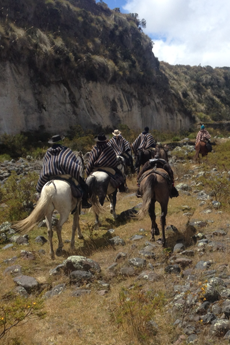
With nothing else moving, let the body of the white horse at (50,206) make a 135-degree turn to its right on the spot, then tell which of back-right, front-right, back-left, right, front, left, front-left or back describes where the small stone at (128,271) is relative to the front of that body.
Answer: front-left

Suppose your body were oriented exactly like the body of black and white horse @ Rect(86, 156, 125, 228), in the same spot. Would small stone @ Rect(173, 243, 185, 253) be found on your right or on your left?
on your right

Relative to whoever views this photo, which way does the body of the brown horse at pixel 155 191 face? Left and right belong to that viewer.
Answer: facing away from the viewer

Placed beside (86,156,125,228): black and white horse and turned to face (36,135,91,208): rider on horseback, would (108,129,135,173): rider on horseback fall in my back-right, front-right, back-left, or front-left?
back-right

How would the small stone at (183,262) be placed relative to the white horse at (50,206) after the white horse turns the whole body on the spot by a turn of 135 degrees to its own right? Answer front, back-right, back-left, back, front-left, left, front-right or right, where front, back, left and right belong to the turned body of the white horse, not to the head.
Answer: front-left

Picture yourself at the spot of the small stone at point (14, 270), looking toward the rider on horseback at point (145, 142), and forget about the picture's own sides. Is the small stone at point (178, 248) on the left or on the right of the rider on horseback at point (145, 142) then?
right

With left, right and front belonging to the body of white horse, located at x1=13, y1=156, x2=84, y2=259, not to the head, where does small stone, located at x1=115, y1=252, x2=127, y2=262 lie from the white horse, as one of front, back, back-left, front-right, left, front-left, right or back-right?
right

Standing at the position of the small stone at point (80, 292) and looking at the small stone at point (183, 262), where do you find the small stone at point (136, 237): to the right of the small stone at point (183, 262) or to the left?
left

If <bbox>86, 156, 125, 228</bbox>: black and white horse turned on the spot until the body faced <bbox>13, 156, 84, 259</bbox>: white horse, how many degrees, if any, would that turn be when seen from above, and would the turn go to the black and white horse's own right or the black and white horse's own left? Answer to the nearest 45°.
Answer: approximately 180°

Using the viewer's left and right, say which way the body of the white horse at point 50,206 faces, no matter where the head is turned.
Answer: facing away from the viewer and to the right of the viewer

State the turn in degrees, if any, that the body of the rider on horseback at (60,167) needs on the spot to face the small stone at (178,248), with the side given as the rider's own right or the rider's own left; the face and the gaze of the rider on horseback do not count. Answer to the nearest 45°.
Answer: approximately 90° to the rider's own right

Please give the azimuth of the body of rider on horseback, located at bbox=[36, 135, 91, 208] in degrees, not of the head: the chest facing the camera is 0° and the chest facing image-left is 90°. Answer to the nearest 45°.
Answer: approximately 225°

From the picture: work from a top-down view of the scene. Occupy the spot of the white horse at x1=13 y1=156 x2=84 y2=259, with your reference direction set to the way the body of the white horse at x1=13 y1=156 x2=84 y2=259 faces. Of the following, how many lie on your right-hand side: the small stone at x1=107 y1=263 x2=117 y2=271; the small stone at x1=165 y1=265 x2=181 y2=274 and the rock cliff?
2

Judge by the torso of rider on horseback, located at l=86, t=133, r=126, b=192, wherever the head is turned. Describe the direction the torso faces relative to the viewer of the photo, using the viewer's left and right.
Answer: facing away from the viewer and to the right of the viewer
